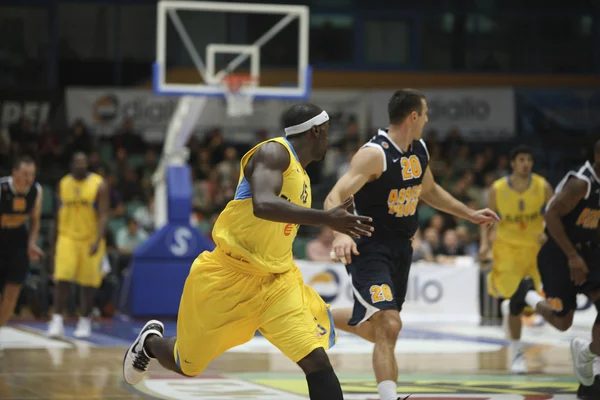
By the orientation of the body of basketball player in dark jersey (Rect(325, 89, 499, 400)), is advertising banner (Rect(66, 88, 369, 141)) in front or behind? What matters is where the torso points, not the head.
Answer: behind

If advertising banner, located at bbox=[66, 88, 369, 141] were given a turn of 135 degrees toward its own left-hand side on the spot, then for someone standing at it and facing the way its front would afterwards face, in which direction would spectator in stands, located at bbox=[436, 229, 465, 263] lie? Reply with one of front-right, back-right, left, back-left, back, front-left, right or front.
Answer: right

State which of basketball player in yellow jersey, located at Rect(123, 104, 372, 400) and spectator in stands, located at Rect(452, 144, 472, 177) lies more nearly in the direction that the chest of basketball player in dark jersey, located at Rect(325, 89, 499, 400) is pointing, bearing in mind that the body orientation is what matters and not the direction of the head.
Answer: the basketball player in yellow jersey

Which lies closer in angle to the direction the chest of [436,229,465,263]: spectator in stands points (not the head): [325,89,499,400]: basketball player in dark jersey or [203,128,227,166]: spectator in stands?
the basketball player in dark jersey

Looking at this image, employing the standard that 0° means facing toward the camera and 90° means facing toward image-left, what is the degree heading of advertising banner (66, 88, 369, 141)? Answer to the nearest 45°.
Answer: approximately 0°

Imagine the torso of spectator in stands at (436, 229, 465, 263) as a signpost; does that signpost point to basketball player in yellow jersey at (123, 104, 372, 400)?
yes

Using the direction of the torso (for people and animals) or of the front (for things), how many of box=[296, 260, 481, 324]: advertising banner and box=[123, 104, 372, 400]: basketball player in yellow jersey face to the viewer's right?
1

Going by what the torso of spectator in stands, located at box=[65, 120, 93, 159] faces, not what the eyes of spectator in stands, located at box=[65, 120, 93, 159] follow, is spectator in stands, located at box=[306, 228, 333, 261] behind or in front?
in front

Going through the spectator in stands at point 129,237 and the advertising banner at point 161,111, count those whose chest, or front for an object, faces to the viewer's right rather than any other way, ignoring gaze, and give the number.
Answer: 0

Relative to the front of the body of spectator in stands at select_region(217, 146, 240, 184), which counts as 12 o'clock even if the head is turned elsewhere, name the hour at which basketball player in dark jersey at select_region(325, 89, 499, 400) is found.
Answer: The basketball player in dark jersey is roughly at 12 o'clock from the spectator in stands.
